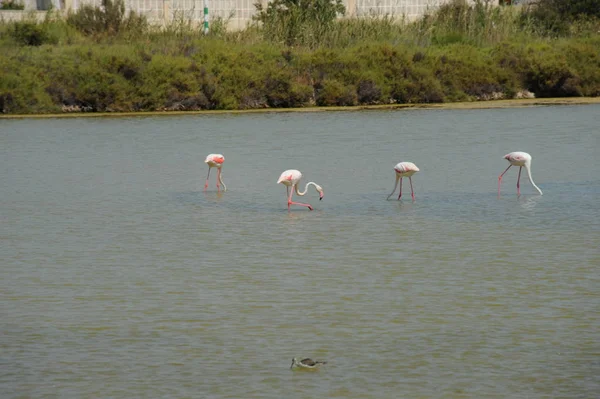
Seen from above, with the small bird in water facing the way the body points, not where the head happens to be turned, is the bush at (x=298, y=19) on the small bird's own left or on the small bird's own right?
on the small bird's own right

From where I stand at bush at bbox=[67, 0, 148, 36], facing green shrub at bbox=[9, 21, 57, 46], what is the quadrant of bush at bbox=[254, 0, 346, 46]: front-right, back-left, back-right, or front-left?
back-left

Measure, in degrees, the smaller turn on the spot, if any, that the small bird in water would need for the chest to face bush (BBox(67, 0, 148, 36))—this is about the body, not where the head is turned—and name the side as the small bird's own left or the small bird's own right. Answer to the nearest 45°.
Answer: approximately 90° to the small bird's own right

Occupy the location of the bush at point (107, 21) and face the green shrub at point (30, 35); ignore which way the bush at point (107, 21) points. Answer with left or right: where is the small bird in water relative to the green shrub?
left

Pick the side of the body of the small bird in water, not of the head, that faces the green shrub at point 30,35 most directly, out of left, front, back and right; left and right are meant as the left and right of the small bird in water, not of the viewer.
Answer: right

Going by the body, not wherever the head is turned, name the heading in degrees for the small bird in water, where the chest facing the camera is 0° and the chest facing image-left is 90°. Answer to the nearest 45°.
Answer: approximately 90°
